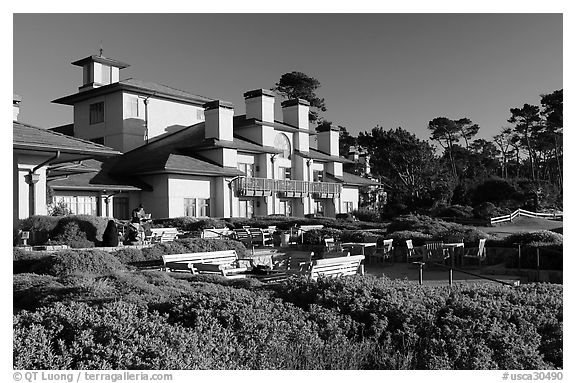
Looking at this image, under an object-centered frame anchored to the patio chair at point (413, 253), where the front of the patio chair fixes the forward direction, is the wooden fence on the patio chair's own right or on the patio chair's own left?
on the patio chair's own left

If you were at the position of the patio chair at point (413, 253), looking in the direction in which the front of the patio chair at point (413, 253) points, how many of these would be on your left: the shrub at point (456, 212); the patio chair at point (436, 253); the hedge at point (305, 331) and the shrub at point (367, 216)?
2

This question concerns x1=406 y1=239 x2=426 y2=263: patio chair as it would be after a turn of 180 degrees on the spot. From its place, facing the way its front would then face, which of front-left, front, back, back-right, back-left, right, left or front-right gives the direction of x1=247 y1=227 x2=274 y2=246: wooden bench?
front-right

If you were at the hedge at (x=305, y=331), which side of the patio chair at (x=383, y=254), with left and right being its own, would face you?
left

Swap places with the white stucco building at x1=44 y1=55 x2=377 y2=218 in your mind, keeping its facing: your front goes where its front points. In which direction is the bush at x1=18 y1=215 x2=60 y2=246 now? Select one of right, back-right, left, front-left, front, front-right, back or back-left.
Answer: front-right

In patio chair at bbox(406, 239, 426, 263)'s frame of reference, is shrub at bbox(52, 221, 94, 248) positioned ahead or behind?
behind

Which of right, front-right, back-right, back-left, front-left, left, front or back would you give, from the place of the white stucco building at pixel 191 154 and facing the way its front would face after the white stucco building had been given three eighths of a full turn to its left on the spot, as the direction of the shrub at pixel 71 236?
back

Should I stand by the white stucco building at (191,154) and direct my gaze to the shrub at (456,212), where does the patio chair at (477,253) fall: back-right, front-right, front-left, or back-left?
front-right

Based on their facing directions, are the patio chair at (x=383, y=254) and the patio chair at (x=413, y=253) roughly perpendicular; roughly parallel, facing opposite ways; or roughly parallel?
roughly parallel, facing opposite ways

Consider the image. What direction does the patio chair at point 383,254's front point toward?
to the viewer's left

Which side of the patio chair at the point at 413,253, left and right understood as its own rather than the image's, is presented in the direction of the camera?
right

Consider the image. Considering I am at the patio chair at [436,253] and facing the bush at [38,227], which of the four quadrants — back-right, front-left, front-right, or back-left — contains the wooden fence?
back-right

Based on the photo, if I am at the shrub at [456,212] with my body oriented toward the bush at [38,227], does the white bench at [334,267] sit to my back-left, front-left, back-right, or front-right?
front-left
